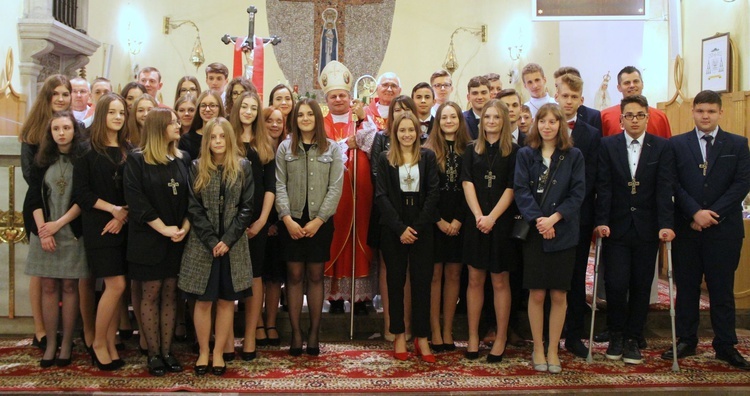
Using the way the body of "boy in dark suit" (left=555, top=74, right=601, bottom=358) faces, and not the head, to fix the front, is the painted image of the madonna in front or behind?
behind

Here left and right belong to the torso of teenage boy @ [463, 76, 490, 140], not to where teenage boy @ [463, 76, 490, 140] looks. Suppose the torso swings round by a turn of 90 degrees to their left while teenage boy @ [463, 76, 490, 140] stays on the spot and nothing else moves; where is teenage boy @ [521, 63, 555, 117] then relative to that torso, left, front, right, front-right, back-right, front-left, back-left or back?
front-left
